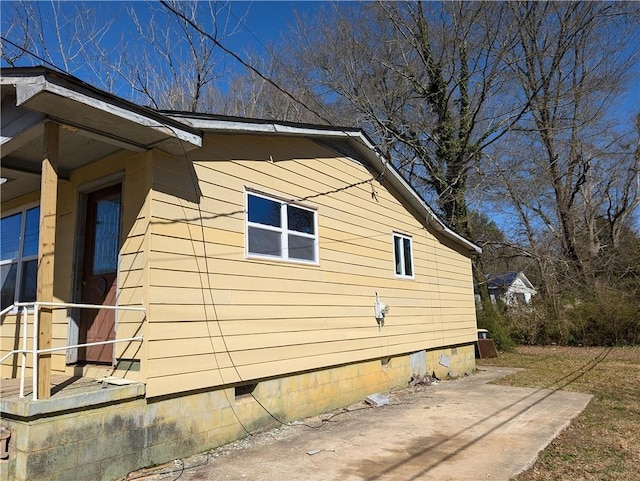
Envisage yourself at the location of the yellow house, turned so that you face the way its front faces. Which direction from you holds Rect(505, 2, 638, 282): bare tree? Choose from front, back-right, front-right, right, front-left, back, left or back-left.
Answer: back

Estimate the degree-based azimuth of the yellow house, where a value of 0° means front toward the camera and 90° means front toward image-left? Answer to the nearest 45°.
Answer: approximately 45°

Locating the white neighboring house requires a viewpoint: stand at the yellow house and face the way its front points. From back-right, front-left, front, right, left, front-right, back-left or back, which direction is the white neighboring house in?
back
